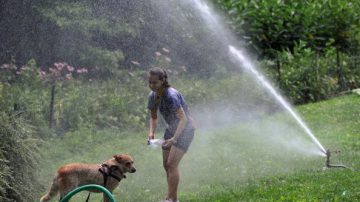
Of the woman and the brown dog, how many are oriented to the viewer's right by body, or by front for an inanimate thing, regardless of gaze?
1

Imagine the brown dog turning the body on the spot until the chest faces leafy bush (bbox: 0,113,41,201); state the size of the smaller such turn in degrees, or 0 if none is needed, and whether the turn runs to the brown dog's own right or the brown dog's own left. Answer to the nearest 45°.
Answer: approximately 135° to the brown dog's own left

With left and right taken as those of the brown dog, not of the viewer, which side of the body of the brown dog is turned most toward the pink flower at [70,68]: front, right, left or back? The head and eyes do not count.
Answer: left

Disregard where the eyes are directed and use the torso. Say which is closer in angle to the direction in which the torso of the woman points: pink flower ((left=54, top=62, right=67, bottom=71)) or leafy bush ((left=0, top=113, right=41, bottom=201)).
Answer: the leafy bush

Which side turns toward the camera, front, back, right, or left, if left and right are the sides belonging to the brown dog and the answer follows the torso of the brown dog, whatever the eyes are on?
right

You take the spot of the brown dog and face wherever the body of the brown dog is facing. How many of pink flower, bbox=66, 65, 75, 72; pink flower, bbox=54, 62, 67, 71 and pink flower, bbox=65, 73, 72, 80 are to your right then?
0

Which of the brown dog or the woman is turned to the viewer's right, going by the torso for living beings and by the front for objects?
the brown dog

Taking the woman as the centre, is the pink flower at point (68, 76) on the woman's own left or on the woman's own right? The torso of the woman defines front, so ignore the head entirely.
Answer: on the woman's own right

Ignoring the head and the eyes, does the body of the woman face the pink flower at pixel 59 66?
no

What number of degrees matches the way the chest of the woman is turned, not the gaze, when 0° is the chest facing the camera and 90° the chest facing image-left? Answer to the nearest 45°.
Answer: approximately 45°

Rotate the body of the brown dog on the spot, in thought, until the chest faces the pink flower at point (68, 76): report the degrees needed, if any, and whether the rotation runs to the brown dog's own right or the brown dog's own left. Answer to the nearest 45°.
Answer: approximately 90° to the brown dog's own left

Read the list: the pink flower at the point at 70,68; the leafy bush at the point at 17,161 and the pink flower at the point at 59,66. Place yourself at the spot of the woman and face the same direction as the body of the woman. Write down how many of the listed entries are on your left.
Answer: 0

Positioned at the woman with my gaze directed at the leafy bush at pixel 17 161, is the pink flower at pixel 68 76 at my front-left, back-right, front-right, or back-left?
front-right

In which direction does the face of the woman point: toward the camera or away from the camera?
toward the camera
